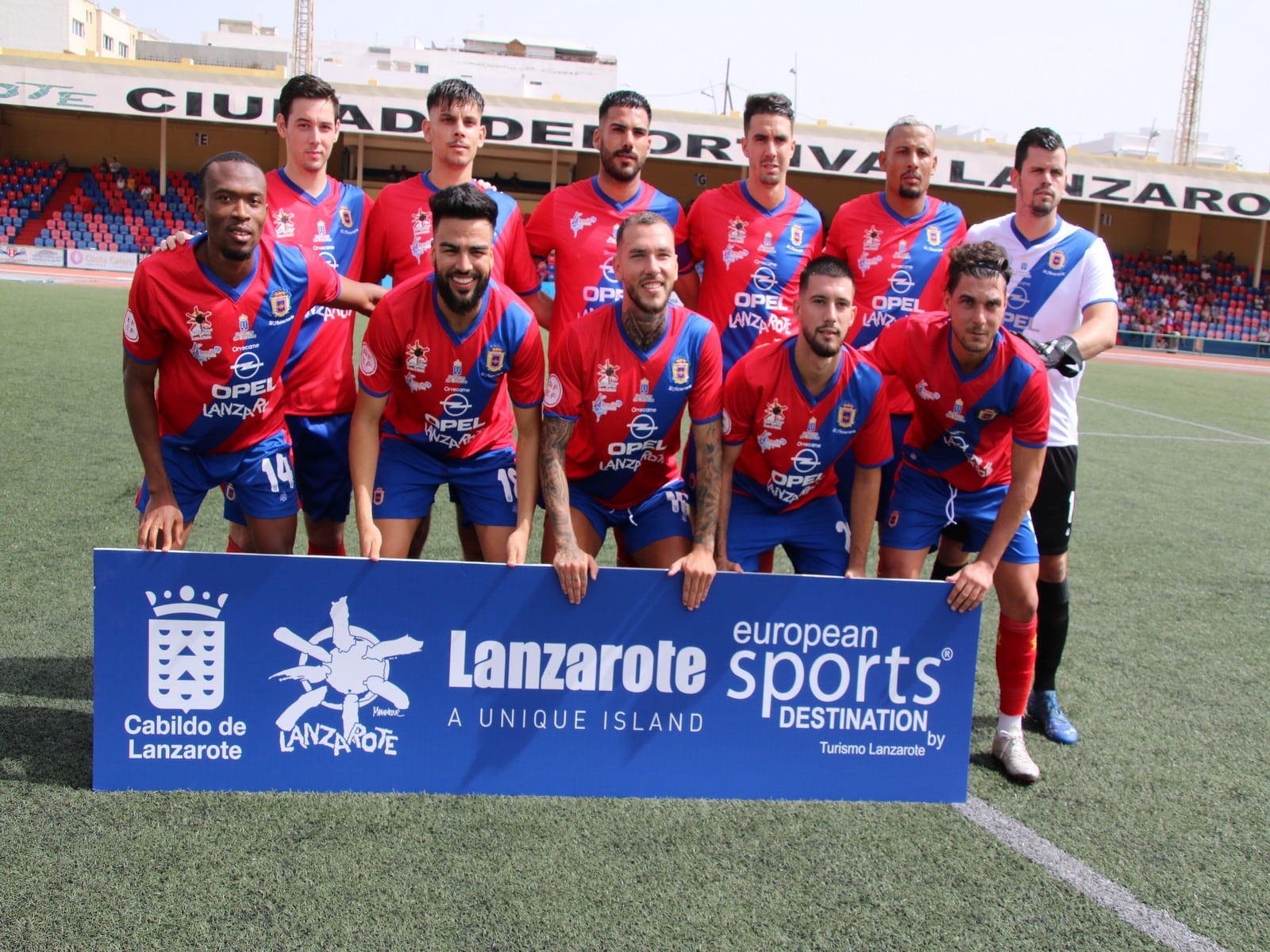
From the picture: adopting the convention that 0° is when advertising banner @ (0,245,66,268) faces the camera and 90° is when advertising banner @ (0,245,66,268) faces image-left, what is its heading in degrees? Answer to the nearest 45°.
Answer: approximately 0°
